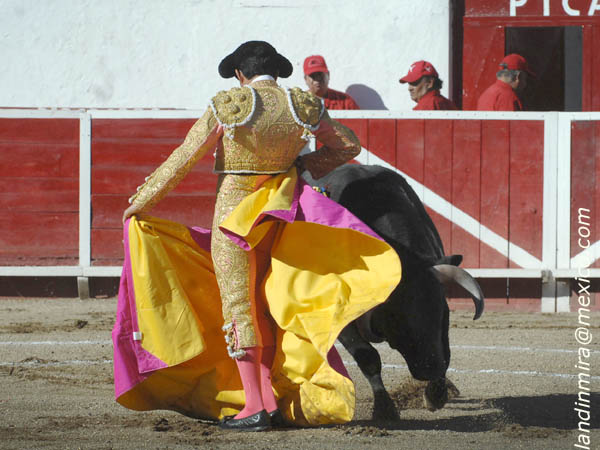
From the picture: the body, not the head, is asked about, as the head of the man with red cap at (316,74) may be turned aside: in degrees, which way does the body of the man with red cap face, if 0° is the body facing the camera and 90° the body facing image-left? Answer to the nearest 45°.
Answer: approximately 45°

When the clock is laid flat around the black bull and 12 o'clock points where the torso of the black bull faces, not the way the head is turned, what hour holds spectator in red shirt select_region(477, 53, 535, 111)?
The spectator in red shirt is roughly at 8 o'clock from the black bull.

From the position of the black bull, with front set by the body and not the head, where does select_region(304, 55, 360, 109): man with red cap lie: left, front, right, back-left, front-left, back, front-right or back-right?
back-left

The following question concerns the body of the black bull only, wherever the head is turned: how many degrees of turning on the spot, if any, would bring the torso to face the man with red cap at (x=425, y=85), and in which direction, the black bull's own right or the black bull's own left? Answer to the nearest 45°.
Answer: approximately 135° to the black bull's own left

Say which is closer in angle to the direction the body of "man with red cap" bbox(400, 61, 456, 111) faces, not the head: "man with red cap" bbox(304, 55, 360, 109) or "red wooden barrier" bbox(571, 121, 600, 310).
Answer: the man with red cap

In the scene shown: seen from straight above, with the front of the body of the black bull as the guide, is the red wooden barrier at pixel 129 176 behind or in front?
behind

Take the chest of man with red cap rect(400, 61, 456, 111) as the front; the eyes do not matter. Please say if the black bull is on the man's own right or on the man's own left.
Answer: on the man's own left

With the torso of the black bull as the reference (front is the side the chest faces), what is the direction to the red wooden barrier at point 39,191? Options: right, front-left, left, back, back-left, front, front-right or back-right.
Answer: back

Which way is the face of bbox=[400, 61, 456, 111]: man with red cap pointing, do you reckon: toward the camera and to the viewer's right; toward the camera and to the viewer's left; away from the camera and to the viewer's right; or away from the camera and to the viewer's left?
toward the camera and to the viewer's left
